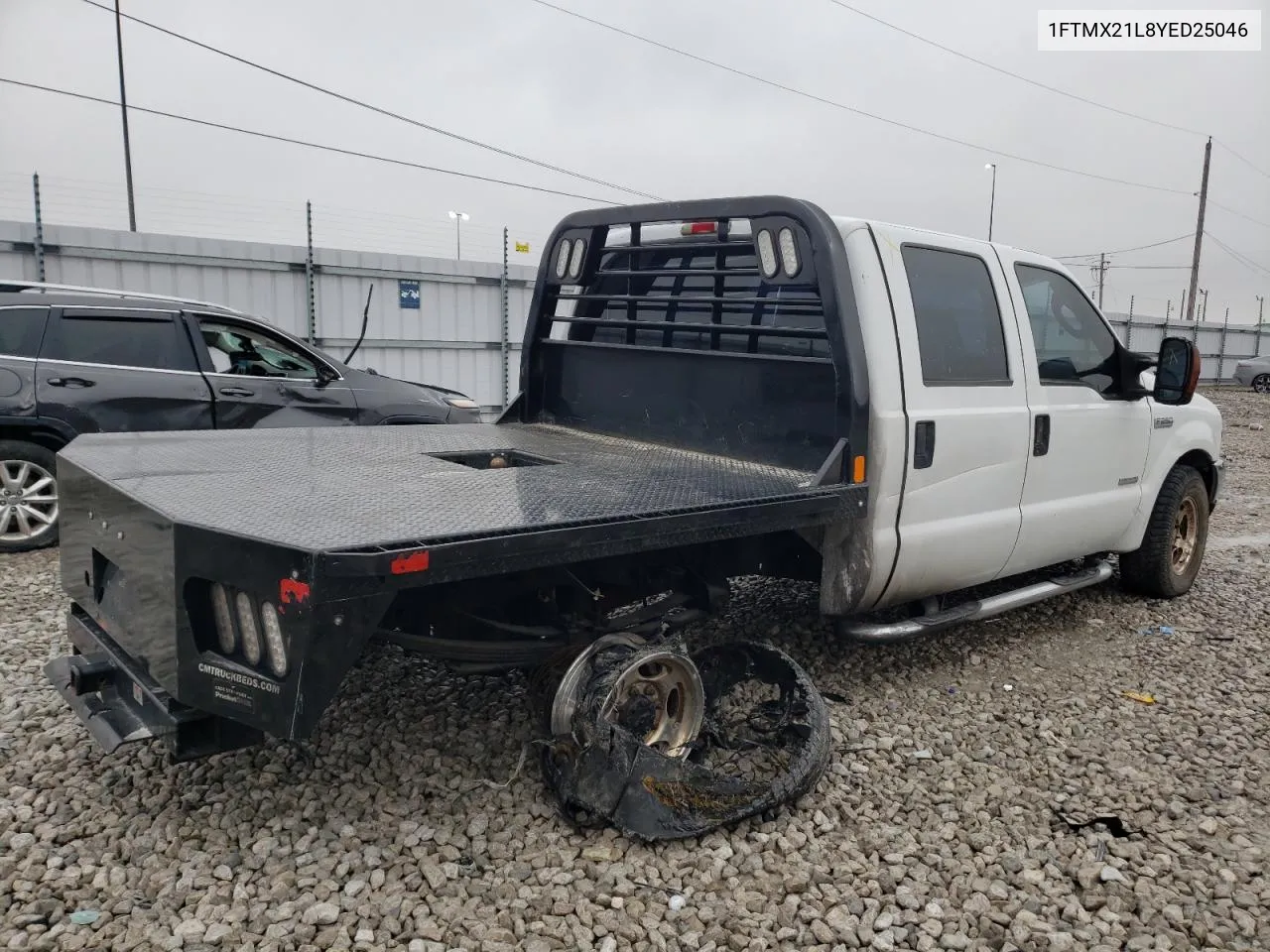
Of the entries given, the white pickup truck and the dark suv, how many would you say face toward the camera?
0

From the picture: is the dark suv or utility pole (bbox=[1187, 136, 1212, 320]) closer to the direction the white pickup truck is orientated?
the utility pole

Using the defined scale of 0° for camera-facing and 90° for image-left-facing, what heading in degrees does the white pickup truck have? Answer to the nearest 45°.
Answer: approximately 225°

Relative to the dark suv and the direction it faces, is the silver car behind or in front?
in front

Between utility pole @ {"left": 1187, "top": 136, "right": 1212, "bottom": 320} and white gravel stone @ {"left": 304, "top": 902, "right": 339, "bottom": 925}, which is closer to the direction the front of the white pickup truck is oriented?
the utility pole

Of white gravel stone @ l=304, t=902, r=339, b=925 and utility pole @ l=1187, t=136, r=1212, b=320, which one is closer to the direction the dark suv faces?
the utility pole

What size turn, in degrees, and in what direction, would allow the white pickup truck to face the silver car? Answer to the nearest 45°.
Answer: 0° — it already faces it

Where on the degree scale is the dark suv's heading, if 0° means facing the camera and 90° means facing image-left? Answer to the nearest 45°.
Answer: approximately 270°

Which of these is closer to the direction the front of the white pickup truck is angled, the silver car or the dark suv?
the silver car
